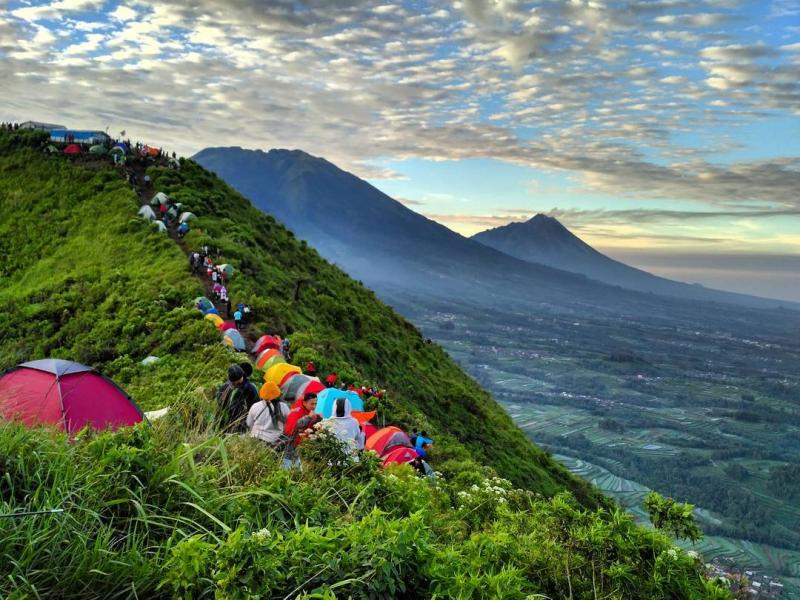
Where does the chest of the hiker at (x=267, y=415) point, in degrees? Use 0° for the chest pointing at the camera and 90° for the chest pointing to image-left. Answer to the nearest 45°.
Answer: approximately 180°

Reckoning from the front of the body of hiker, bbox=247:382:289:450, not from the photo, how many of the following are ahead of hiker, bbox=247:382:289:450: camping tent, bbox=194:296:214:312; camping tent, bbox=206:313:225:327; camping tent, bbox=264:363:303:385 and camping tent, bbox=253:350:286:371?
4

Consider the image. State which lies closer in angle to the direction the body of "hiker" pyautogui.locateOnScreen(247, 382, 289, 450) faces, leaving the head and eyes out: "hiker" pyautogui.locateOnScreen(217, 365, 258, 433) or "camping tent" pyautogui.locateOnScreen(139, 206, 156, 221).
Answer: the camping tent

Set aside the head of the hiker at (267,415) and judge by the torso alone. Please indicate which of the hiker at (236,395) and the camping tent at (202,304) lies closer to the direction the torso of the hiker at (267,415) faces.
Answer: the camping tent

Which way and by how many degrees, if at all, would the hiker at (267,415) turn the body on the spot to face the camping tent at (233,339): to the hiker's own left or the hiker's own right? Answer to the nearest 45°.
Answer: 0° — they already face it

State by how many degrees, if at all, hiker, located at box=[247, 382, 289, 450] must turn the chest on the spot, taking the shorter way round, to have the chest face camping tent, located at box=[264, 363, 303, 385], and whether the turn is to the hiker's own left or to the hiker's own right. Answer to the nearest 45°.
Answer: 0° — they already face it

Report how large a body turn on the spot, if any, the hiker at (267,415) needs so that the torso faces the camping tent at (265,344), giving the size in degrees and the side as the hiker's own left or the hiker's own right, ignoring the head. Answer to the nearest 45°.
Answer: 0° — they already face it

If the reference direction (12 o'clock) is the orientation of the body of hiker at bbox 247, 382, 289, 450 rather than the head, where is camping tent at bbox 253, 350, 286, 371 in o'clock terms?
The camping tent is roughly at 12 o'clock from the hiker.
